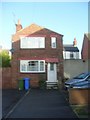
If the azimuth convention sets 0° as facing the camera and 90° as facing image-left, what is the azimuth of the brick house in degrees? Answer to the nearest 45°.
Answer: approximately 0°

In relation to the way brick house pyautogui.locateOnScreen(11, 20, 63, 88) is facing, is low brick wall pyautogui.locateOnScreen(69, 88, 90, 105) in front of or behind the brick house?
in front

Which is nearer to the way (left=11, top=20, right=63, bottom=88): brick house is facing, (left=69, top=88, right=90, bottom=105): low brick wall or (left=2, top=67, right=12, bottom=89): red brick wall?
the low brick wall

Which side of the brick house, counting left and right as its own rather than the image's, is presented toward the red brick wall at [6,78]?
right
